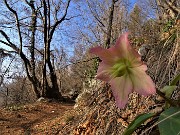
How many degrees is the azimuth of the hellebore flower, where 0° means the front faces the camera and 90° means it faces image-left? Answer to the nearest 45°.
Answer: approximately 45°
